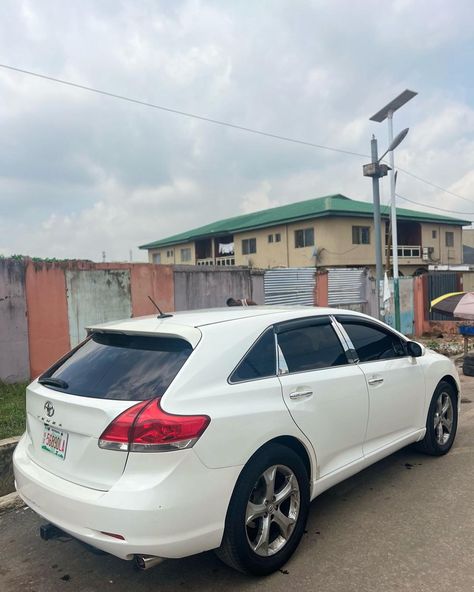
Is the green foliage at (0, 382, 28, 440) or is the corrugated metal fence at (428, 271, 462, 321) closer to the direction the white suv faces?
the corrugated metal fence

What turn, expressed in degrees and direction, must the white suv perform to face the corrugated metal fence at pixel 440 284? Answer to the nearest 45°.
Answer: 0° — it already faces it

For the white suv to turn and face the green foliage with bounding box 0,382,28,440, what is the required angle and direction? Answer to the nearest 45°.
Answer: approximately 90° to its left

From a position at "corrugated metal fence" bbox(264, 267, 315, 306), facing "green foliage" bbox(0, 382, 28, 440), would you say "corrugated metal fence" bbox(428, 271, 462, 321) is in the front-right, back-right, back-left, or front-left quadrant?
back-left

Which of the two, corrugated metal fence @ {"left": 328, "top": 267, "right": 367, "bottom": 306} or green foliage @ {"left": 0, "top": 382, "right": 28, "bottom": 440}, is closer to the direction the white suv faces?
the corrugated metal fence

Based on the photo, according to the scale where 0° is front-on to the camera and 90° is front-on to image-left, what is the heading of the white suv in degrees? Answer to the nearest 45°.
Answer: approximately 225°

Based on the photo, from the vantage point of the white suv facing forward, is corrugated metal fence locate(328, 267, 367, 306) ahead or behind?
ahead

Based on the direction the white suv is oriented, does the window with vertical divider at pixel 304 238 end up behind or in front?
in front
